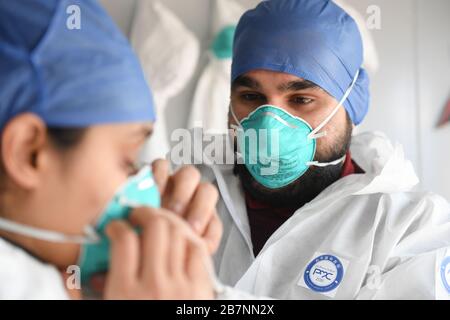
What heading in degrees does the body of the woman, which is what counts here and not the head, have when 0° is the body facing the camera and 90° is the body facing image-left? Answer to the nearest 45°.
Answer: approximately 270°

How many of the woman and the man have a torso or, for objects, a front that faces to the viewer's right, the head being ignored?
1

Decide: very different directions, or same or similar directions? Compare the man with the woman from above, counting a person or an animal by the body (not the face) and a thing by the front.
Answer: very different directions

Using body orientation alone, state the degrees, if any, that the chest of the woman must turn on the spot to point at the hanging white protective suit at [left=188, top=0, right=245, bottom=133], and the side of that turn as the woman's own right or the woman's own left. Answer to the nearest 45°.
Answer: approximately 90° to the woman's own left

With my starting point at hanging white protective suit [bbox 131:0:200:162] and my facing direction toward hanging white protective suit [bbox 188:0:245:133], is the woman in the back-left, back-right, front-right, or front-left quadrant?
back-right

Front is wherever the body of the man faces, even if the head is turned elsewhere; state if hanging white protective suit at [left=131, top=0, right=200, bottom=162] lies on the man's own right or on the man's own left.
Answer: on the man's own right

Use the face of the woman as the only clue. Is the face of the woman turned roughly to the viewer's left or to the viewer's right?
to the viewer's right
